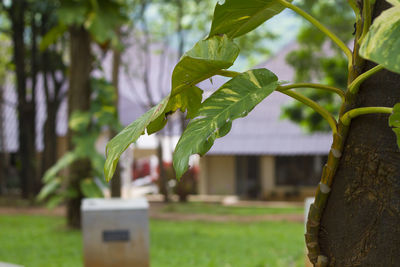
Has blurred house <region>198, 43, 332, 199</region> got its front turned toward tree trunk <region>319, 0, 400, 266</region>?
yes

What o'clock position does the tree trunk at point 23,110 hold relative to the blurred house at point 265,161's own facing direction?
The tree trunk is roughly at 2 o'clock from the blurred house.

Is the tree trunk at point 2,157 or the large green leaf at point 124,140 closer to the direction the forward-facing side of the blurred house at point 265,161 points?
the large green leaf

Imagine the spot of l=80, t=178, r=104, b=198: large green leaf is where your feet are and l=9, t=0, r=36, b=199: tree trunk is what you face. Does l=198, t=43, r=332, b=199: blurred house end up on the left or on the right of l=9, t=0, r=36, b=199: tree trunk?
right

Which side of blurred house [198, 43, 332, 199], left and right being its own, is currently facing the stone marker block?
front

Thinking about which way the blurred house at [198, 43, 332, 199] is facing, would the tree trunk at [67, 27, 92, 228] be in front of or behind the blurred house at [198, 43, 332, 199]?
in front

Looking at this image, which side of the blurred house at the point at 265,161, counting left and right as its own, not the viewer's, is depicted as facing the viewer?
front

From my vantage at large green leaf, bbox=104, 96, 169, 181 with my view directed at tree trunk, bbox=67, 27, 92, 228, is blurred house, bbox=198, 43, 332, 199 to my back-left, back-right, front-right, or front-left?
front-right

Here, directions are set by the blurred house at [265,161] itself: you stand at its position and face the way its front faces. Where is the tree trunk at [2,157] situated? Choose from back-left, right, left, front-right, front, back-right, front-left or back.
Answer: right

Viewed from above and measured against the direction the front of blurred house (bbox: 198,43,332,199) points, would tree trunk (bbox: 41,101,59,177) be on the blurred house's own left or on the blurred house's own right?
on the blurred house's own right

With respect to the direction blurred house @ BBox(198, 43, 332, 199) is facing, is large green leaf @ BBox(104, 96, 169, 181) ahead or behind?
ahead
